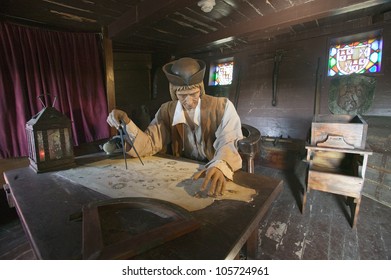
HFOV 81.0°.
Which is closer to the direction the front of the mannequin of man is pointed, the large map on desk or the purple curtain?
the large map on desk

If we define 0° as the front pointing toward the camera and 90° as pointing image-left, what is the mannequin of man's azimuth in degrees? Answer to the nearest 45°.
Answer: approximately 0°

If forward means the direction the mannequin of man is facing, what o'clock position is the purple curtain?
The purple curtain is roughly at 4 o'clock from the mannequin of man.

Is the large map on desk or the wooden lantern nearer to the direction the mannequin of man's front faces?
the large map on desk

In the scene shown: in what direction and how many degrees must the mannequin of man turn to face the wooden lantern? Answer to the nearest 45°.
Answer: approximately 90° to its right

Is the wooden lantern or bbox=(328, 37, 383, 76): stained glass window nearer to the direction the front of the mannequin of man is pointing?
the wooden lantern

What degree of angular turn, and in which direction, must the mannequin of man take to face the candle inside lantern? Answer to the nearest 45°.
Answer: approximately 90° to its right

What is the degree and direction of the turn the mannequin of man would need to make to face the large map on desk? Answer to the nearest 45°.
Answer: approximately 45° to its right

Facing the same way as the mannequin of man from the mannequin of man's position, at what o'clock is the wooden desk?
The wooden desk is roughly at 1 o'clock from the mannequin of man.

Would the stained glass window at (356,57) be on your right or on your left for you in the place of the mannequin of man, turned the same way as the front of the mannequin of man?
on your left

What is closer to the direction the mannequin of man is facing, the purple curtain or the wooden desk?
the wooden desk
